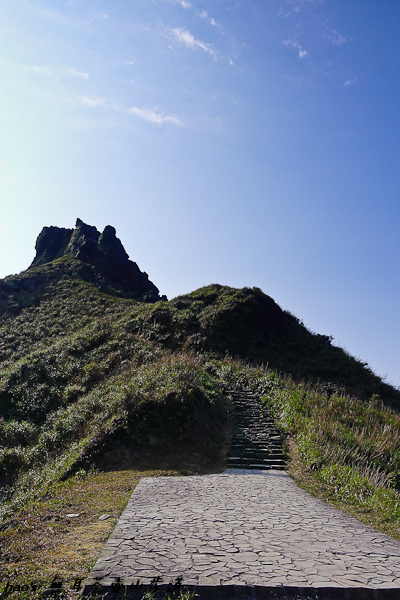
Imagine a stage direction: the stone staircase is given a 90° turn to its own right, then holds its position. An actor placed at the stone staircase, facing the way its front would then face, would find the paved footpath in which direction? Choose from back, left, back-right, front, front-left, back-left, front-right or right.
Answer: left

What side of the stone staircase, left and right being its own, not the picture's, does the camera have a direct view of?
front
